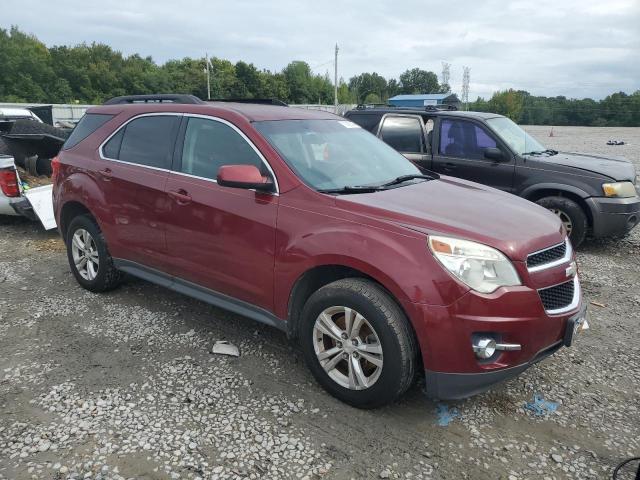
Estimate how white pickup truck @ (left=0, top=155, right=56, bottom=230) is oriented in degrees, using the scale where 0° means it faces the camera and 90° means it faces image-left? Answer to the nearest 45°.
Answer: approximately 135°

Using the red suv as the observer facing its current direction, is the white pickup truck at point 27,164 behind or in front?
behind

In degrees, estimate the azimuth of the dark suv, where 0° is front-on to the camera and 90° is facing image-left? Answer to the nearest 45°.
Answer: approximately 315°

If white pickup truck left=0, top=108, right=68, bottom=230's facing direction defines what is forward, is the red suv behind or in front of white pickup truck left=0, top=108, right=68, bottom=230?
behind

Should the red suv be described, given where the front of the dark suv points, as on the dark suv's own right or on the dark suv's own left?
on the dark suv's own right

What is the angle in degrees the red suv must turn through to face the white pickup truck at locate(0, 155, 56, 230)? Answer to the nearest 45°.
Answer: approximately 180°

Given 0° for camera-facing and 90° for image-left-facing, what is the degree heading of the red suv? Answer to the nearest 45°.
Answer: approximately 315°

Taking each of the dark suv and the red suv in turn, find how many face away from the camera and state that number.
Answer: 0
